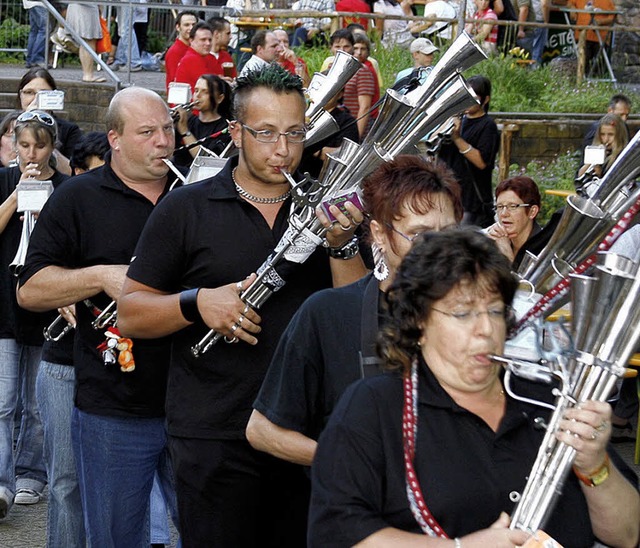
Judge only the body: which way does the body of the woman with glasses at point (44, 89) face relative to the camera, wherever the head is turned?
toward the camera

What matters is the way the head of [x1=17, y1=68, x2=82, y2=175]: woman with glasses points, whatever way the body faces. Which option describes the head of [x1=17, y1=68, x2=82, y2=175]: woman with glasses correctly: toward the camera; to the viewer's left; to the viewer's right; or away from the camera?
toward the camera

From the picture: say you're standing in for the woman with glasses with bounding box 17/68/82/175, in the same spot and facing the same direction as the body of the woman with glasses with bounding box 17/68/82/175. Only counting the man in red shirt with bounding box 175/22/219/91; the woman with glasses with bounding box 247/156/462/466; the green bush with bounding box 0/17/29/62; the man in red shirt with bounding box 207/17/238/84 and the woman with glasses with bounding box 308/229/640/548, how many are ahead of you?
2

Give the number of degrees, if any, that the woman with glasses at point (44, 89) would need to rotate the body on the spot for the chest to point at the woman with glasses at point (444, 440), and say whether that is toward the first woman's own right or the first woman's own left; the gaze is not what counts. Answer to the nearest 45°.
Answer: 0° — they already face them

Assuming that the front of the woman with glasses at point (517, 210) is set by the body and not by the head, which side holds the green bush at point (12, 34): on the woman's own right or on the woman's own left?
on the woman's own right

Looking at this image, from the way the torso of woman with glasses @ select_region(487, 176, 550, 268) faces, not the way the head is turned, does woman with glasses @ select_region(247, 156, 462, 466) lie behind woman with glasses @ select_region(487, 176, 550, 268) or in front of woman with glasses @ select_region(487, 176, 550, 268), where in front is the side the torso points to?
in front

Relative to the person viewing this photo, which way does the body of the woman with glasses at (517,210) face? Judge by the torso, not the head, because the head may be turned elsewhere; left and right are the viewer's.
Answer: facing the viewer and to the left of the viewer

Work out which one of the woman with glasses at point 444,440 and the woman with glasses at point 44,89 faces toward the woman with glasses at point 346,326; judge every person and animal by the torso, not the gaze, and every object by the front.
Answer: the woman with glasses at point 44,89
